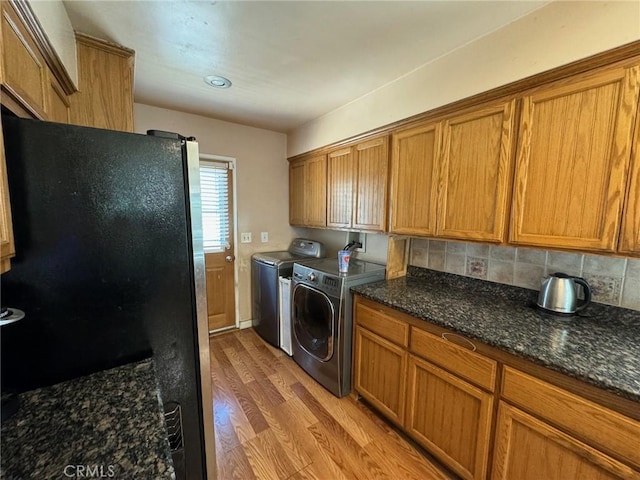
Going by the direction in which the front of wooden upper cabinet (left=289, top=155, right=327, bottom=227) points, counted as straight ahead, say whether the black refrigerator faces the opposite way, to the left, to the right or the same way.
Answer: the opposite way

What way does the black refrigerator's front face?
to the viewer's right

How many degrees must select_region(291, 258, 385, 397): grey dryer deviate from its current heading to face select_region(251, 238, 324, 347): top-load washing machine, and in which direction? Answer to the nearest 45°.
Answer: approximately 90° to its right

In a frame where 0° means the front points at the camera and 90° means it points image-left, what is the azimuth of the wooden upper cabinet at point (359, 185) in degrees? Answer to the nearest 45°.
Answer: approximately 45°

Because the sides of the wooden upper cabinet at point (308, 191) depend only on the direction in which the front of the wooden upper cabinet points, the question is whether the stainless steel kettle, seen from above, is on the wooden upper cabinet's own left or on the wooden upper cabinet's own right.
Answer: on the wooden upper cabinet's own left

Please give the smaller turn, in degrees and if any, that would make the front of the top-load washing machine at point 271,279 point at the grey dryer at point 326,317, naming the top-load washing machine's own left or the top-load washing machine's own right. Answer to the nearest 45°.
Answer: approximately 90° to the top-load washing machine's own left

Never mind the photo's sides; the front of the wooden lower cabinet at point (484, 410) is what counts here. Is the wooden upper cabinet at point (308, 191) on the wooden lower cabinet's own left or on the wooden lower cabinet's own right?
on the wooden lower cabinet's own right

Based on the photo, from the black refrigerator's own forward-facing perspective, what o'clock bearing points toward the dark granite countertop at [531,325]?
The dark granite countertop is roughly at 1 o'clock from the black refrigerator.

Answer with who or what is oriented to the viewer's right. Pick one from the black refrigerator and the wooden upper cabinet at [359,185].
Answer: the black refrigerator

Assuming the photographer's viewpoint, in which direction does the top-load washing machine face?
facing the viewer and to the left of the viewer

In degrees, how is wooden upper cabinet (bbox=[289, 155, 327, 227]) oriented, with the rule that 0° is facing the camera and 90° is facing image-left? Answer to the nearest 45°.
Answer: approximately 45°
